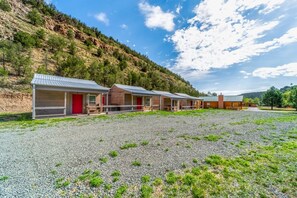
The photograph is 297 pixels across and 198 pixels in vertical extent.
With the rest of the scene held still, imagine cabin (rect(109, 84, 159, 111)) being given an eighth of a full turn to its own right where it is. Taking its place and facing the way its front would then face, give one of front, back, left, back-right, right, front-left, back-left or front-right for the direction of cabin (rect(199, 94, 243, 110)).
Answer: back-left

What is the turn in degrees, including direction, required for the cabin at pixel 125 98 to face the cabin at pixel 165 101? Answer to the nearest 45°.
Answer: approximately 90° to its left

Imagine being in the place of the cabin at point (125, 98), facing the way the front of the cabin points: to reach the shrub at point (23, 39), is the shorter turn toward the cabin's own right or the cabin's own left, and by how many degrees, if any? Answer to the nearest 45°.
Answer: approximately 135° to the cabin's own right

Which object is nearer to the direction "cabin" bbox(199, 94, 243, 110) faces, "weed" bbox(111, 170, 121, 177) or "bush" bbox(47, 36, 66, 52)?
the weed

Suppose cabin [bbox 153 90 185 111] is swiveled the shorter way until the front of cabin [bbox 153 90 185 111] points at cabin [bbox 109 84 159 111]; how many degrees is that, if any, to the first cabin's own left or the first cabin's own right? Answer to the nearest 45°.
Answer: approximately 90° to the first cabin's own right

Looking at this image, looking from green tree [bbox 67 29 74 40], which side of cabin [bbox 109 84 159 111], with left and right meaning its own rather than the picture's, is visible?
back

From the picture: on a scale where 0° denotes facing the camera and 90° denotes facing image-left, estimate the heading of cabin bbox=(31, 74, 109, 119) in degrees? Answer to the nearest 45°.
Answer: approximately 315°

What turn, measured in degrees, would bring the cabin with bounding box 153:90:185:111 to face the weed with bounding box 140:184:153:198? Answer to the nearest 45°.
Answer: approximately 45° to its right

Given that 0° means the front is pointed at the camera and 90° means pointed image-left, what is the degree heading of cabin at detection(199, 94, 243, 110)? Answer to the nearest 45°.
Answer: approximately 0°

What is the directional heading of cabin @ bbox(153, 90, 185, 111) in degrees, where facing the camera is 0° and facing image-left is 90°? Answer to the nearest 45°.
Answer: approximately 315°

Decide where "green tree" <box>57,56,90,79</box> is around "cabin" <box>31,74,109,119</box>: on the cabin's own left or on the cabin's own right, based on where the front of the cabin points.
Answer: on the cabin's own left

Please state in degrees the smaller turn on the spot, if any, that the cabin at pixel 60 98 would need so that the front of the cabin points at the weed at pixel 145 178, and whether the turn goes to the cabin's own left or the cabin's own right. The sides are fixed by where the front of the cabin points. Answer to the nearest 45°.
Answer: approximately 45° to the cabin's own right
